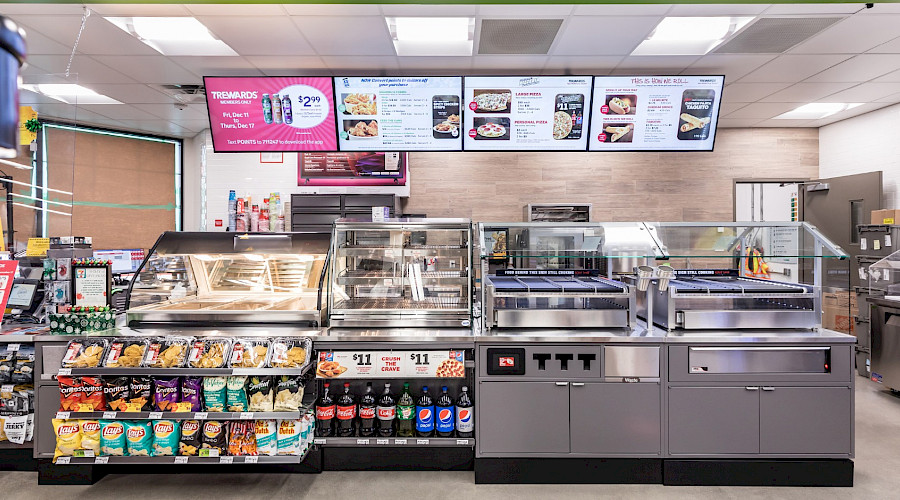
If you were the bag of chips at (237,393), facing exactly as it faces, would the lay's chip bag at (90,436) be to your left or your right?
on your right

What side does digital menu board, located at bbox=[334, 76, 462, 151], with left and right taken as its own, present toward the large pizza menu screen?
left

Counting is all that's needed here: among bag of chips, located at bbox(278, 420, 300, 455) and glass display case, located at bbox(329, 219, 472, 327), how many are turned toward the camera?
2

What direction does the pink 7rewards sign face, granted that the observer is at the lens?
facing the viewer

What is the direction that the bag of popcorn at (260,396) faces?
toward the camera

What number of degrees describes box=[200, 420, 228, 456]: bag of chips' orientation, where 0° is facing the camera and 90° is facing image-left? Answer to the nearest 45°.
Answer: approximately 0°

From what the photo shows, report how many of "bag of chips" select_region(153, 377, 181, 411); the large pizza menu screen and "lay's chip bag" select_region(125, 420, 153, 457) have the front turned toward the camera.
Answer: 3

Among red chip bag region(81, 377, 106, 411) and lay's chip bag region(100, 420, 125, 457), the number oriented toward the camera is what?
2

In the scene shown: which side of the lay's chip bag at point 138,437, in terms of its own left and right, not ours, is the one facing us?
front

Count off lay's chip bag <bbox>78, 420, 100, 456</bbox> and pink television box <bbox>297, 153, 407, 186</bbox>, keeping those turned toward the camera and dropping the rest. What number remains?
2

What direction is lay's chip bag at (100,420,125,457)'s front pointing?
toward the camera

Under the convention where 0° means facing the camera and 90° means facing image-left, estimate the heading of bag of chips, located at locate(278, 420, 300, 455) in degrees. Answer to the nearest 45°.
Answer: approximately 0°

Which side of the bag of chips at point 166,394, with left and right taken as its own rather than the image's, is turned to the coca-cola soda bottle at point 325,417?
left
